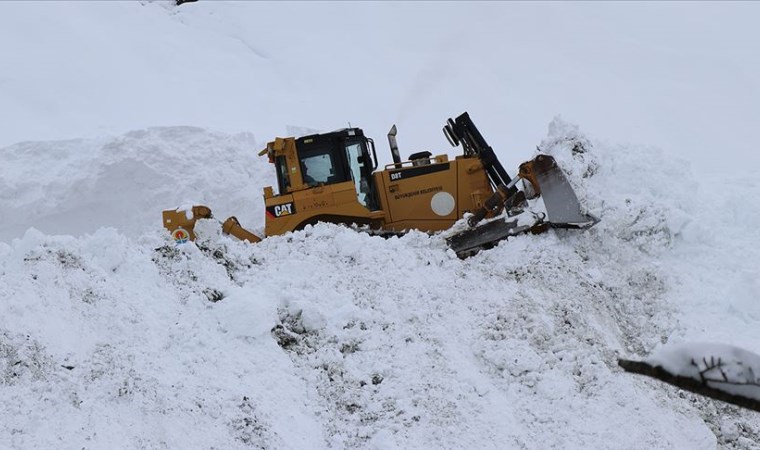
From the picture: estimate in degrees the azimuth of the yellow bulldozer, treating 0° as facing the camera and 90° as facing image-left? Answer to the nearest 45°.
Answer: approximately 270°

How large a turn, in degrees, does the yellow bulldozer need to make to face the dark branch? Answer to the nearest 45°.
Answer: approximately 90° to its right
